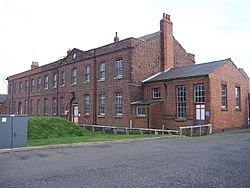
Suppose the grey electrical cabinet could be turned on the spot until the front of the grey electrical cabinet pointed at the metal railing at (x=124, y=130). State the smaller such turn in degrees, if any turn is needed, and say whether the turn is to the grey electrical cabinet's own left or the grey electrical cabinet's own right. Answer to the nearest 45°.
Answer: approximately 135° to the grey electrical cabinet's own left

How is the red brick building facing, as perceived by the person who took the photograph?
facing the viewer and to the left of the viewer

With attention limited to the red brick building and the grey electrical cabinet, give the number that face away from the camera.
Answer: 0

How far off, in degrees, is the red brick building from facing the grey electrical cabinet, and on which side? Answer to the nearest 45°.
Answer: approximately 45° to its left

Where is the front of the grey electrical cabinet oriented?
toward the camera

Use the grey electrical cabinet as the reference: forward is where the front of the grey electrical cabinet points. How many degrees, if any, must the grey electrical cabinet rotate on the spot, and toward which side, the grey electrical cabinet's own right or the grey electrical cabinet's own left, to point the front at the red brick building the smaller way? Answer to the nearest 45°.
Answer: approximately 135° to the grey electrical cabinet's own left
